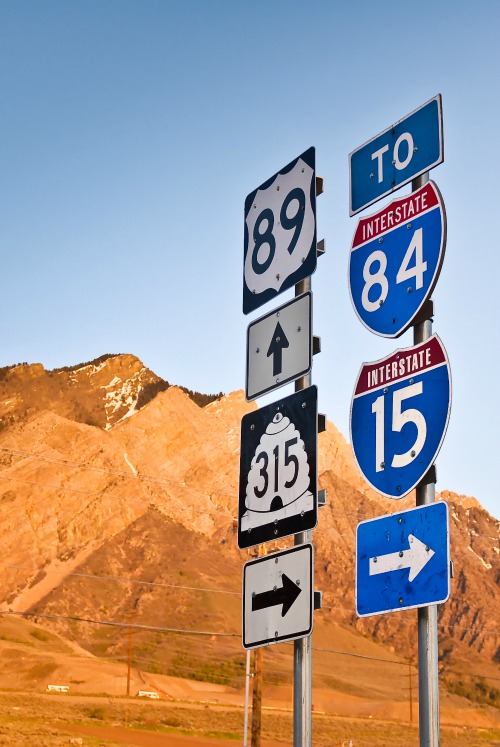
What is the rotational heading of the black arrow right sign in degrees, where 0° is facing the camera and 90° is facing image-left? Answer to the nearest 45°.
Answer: approximately 45°

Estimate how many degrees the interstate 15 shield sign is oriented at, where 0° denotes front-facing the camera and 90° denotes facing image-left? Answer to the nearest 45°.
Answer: approximately 45°

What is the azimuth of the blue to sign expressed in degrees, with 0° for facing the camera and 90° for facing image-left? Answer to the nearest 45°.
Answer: approximately 45°
